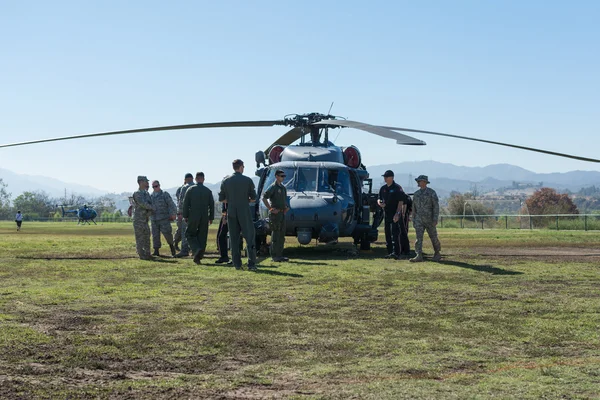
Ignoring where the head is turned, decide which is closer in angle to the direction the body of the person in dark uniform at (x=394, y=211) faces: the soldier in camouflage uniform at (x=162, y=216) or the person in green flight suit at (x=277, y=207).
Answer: the person in green flight suit

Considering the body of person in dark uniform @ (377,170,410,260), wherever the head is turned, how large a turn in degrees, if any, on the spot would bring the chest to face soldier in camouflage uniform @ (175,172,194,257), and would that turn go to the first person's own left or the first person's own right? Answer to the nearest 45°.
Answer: approximately 45° to the first person's own right

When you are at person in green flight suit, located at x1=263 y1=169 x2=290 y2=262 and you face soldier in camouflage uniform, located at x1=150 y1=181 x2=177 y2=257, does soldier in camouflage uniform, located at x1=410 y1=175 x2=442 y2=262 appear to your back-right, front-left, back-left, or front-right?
back-right

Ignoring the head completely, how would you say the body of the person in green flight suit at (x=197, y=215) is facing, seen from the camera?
away from the camera

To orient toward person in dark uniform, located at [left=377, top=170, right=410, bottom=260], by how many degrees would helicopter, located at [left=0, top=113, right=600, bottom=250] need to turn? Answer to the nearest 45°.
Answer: approximately 45° to its left

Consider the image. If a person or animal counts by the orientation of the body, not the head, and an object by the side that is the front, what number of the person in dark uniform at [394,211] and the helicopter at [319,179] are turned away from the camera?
0

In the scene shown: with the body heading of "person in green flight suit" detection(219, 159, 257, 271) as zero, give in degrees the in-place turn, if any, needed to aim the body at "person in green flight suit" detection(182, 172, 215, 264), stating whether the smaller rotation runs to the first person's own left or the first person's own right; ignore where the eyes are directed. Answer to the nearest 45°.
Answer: approximately 45° to the first person's own left

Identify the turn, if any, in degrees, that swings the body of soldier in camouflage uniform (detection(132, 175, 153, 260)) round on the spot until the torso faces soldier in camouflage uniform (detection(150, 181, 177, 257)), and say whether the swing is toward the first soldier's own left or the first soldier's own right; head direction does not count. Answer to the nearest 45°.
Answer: approximately 45° to the first soldier's own left

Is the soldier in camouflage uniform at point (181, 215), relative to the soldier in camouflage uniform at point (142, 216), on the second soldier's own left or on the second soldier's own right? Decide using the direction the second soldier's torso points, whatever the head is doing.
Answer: on the second soldier's own left

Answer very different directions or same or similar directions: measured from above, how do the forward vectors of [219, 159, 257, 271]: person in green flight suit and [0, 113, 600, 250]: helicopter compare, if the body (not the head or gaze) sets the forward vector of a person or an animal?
very different directions

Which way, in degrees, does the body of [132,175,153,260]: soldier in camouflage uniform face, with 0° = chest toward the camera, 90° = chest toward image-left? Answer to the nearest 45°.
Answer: approximately 270°

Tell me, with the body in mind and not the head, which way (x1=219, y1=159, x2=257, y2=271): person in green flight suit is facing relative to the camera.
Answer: away from the camera

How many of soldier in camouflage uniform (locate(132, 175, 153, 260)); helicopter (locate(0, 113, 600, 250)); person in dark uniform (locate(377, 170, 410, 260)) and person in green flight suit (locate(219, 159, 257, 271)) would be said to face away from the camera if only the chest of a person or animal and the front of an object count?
1

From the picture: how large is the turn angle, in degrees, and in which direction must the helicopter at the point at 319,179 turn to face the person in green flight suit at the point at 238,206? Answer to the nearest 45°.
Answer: approximately 45° to its right
